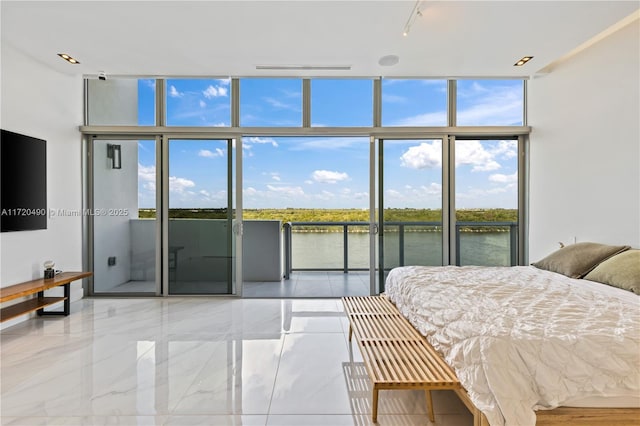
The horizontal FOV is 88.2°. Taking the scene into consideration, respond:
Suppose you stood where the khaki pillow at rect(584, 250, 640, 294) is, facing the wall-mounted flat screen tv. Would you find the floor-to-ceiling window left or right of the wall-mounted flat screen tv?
right

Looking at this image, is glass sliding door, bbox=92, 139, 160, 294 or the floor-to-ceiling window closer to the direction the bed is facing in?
the glass sliding door

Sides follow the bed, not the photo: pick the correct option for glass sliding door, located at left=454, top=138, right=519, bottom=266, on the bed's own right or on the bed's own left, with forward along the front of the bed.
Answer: on the bed's own right

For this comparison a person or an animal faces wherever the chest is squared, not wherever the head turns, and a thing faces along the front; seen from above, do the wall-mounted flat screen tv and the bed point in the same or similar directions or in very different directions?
very different directions

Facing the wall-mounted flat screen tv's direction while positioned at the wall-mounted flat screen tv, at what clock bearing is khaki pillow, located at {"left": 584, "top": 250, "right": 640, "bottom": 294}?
The khaki pillow is roughly at 12 o'clock from the wall-mounted flat screen tv.

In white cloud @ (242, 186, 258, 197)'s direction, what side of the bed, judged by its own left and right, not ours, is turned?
right

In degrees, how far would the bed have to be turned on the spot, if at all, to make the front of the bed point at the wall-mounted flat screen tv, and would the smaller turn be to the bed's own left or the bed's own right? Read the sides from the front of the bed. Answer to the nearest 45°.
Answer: approximately 45° to the bed's own right

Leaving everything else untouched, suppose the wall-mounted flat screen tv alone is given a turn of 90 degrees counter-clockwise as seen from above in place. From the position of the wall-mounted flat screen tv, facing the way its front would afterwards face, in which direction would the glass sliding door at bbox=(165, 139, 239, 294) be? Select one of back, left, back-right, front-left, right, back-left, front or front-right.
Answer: front-right

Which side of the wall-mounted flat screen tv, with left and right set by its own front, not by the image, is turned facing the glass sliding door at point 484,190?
front

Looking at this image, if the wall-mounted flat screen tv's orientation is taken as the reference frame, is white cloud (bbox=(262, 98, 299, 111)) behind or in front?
in front

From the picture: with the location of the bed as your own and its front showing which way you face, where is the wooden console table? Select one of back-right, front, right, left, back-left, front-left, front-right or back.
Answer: front-right

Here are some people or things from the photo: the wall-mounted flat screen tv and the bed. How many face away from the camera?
0

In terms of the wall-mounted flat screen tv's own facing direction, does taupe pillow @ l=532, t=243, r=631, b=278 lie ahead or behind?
ahead

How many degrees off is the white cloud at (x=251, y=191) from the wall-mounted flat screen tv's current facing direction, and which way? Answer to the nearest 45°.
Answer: approximately 45° to its left

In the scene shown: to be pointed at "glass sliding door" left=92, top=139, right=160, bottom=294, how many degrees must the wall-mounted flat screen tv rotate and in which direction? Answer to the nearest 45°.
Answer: approximately 90° to its left

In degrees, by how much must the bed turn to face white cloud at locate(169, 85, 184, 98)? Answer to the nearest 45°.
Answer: approximately 45° to its right

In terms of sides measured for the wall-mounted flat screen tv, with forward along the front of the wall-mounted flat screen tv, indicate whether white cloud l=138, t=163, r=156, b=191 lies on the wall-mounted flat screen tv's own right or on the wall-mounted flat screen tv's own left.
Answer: on the wall-mounted flat screen tv's own left
